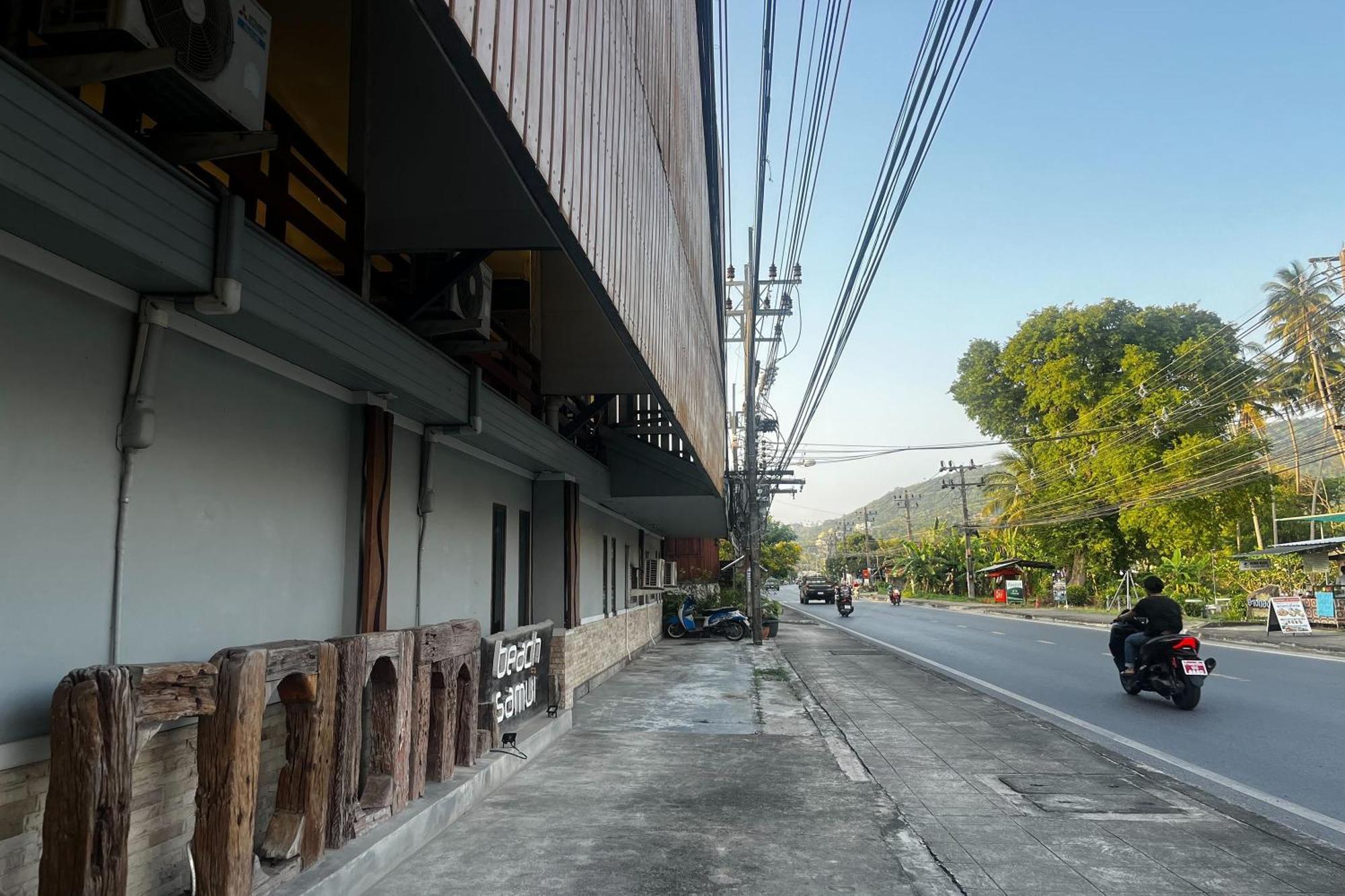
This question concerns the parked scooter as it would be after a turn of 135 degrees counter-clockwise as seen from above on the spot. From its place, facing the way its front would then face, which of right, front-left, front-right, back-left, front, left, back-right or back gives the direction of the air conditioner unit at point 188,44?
front-right

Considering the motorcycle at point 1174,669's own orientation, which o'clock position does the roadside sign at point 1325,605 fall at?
The roadside sign is roughly at 2 o'clock from the motorcycle.

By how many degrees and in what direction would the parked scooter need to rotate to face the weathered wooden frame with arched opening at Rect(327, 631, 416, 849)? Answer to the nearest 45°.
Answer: approximately 90° to its left

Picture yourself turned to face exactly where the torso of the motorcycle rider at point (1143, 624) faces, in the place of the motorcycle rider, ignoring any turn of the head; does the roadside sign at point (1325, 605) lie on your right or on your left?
on your right

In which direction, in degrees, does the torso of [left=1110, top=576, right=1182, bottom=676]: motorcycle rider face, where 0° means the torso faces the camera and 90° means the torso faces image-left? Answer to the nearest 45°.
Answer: approximately 135°

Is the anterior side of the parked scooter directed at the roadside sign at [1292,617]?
no

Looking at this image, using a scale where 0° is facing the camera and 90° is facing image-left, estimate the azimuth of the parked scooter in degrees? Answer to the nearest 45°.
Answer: approximately 90°

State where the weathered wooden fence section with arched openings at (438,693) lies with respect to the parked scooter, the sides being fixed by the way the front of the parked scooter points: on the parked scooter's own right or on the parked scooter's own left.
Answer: on the parked scooter's own left

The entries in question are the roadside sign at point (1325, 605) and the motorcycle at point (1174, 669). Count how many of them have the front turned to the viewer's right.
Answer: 0

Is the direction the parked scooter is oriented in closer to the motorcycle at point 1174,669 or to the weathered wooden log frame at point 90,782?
the weathered wooden log frame

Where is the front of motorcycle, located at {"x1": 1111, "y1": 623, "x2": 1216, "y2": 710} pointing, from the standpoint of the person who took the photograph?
facing away from the viewer and to the left of the viewer

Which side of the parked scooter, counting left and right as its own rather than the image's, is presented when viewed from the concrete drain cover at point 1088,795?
left

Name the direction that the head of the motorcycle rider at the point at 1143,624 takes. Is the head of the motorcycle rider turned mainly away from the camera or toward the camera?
away from the camera

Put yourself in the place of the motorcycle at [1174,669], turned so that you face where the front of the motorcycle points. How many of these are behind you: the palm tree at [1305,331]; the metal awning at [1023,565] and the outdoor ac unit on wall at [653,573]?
0

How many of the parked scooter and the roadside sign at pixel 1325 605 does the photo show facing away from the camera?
0

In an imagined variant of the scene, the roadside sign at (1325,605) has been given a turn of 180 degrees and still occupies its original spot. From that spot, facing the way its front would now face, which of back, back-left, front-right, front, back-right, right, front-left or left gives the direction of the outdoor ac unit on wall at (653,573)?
back

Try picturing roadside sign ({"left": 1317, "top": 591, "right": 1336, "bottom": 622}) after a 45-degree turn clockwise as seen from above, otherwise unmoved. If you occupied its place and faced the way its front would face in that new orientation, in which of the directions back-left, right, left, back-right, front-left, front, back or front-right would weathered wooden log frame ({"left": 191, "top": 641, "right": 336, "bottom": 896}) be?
left

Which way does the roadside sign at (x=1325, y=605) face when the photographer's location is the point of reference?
facing the viewer and to the left of the viewer
